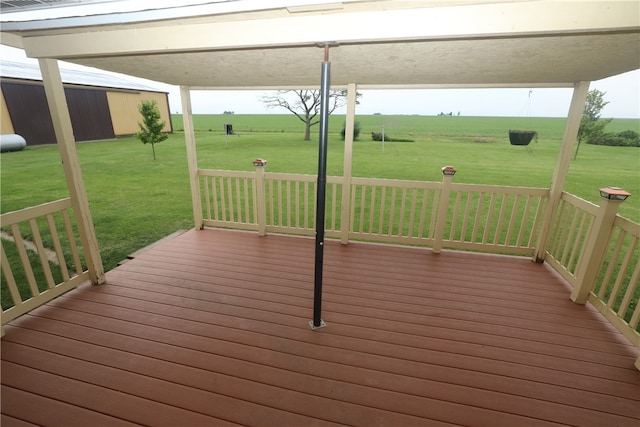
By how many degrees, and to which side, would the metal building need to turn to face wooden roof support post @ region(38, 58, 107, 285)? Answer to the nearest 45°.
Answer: approximately 45° to its right

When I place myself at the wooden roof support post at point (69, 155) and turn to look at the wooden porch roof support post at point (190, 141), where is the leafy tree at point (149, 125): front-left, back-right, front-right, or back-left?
front-left

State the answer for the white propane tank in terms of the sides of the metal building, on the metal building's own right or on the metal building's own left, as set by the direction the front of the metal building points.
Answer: on the metal building's own right

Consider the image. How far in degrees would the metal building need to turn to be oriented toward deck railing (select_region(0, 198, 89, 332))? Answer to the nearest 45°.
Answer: approximately 45° to its right

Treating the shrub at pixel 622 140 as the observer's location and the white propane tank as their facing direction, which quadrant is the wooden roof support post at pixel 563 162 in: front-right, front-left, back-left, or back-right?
front-left

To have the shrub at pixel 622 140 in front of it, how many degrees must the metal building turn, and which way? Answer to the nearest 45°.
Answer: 0° — it already faces it

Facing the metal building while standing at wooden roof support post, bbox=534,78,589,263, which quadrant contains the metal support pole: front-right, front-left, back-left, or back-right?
front-left

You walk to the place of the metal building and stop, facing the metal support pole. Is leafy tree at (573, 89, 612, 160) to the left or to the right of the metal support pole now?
left

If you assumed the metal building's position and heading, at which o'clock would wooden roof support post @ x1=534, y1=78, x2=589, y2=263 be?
The wooden roof support post is roughly at 1 o'clock from the metal building.

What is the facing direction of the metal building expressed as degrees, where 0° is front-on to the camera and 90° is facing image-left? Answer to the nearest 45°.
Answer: approximately 315°

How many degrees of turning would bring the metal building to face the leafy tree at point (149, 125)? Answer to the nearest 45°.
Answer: approximately 45° to its right

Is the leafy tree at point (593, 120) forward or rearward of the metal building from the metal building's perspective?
forward

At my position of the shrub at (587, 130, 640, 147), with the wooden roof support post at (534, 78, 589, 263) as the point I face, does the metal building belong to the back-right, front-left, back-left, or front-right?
front-right

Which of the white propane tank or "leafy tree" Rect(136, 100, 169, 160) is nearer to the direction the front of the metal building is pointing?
the leafy tree

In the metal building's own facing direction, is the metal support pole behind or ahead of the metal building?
ahead

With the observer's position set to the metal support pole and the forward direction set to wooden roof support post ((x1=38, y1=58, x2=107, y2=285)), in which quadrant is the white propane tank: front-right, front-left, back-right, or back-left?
front-right
